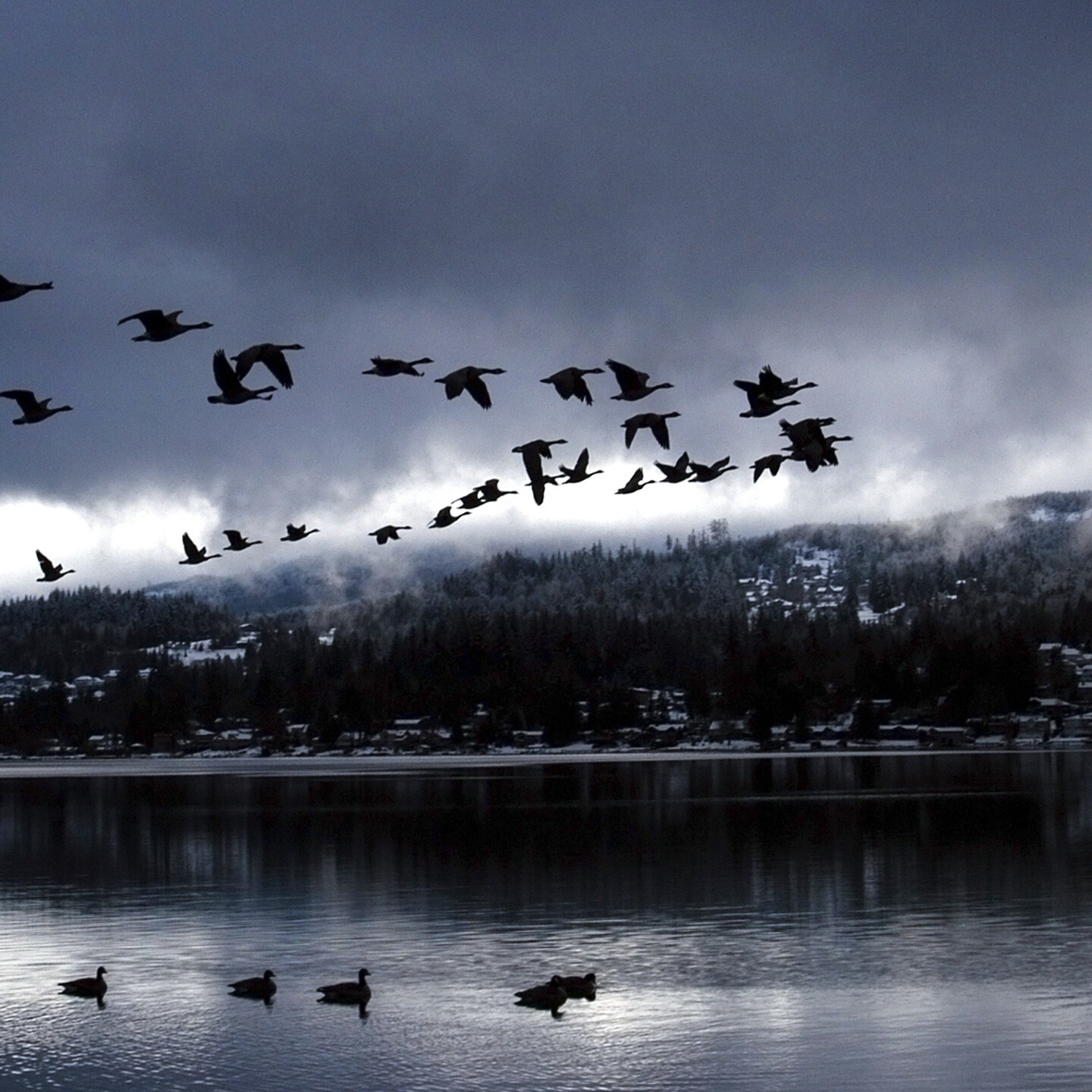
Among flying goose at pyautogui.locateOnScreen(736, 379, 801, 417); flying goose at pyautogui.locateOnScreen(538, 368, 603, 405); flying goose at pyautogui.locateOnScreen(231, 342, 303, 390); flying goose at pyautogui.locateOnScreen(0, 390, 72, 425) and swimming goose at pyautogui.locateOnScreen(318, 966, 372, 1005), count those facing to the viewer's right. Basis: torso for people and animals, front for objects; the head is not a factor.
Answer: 5

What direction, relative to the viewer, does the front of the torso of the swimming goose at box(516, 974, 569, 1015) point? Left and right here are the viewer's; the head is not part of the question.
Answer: facing to the right of the viewer

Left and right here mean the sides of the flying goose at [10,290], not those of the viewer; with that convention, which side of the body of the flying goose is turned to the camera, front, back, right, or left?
right

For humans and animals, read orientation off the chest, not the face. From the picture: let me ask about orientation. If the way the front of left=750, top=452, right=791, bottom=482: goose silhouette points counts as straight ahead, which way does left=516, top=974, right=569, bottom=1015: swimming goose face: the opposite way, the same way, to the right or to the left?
the same way

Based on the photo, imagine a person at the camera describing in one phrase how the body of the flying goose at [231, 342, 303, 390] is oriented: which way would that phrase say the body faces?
to the viewer's right

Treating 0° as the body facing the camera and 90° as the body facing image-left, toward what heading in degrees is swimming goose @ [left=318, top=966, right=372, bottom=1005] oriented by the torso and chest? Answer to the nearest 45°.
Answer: approximately 270°

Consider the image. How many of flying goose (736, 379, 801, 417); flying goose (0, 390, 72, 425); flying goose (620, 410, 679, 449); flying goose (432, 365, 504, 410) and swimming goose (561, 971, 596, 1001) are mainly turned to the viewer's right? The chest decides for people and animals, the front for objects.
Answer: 5

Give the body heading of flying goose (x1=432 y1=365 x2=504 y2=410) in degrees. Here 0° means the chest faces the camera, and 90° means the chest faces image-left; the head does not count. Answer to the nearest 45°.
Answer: approximately 270°

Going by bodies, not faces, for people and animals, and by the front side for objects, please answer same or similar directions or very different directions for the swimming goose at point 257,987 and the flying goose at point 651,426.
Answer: same or similar directions

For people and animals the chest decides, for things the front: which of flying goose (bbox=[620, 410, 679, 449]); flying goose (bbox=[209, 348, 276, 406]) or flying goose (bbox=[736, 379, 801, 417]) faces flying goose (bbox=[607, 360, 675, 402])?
flying goose (bbox=[209, 348, 276, 406])

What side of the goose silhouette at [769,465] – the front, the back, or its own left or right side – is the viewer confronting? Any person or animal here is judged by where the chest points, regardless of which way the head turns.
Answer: right

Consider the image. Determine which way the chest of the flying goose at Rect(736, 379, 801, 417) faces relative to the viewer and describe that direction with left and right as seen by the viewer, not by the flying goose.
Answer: facing to the right of the viewer

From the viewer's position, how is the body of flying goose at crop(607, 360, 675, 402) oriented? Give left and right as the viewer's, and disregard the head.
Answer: facing to the right of the viewer

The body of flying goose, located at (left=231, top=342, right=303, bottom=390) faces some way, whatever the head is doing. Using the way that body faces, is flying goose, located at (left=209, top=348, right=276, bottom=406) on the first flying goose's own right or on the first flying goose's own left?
on the first flying goose's own left

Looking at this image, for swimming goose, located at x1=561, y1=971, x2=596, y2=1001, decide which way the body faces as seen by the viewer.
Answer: to the viewer's right
